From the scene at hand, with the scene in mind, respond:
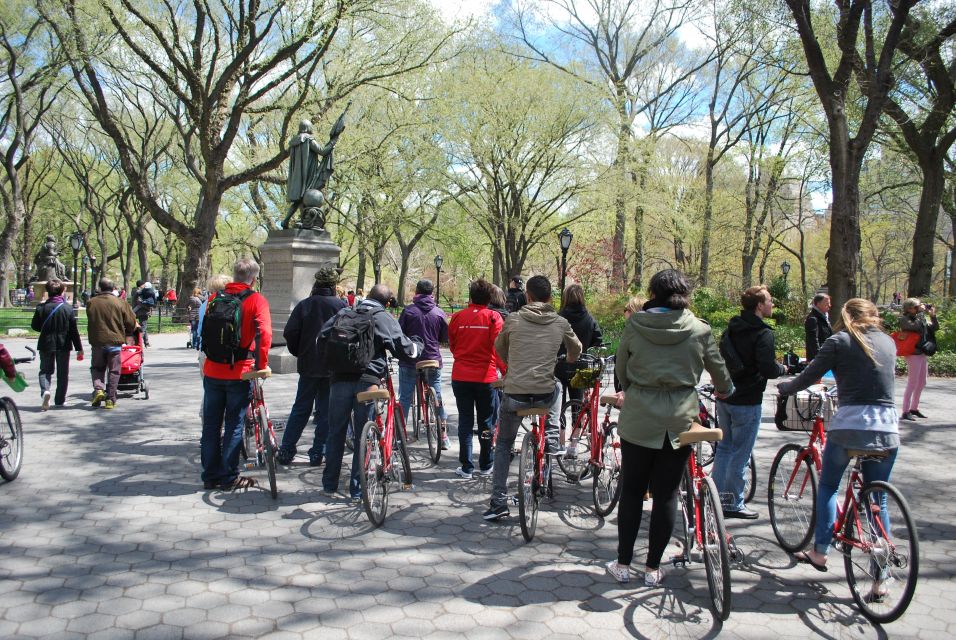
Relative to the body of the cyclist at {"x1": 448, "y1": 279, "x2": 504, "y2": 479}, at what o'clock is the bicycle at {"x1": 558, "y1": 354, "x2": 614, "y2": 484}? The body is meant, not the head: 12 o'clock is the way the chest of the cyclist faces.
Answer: The bicycle is roughly at 3 o'clock from the cyclist.

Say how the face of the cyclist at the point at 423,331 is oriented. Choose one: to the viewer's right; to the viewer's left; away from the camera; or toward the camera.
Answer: away from the camera

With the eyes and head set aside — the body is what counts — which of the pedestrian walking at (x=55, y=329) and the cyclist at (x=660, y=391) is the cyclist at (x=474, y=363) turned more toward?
the pedestrian walking

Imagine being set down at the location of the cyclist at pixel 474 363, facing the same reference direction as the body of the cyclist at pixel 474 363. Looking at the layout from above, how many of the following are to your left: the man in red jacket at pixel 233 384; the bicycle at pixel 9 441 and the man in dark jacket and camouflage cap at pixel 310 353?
3

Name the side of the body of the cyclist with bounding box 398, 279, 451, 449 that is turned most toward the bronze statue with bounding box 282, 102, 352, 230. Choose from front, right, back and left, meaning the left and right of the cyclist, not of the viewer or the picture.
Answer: front

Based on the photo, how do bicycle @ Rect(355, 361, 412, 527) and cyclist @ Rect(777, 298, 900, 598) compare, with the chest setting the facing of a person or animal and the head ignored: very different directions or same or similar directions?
same or similar directions

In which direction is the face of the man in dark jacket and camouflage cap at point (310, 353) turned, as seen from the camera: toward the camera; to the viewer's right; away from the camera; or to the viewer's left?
away from the camera

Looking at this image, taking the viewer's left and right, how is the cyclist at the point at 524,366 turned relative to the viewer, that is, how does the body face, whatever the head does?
facing away from the viewer

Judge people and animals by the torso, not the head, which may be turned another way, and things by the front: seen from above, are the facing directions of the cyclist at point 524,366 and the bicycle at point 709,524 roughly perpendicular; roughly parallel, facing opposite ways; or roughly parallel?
roughly parallel

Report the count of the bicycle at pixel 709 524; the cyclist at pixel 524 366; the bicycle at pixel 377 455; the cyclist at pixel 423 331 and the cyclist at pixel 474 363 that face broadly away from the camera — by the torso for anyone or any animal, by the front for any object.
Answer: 5

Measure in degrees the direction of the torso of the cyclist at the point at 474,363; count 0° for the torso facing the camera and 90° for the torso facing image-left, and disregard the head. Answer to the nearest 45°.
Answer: approximately 180°

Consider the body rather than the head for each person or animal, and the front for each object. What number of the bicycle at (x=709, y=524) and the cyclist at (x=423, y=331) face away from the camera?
2

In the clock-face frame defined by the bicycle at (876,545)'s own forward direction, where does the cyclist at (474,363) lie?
The cyclist is roughly at 11 o'clock from the bicycle.

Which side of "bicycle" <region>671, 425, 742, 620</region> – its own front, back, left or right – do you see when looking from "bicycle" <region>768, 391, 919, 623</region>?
right

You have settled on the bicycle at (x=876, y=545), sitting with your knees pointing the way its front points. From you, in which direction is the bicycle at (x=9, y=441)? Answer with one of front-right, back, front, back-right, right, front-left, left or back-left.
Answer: front-left

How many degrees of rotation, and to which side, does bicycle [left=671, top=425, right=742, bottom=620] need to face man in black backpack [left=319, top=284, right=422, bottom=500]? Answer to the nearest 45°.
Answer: approximately 90° to its left

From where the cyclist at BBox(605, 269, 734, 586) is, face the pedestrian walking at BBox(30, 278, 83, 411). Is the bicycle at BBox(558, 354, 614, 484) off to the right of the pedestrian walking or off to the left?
right

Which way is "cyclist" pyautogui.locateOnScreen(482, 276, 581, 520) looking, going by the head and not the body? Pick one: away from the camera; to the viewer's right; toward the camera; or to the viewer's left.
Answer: away from the camera

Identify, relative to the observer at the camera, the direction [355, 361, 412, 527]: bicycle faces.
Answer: facing away from the viewer

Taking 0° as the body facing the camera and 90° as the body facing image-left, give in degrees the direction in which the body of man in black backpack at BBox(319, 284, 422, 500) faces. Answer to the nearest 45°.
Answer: approximately 225°
